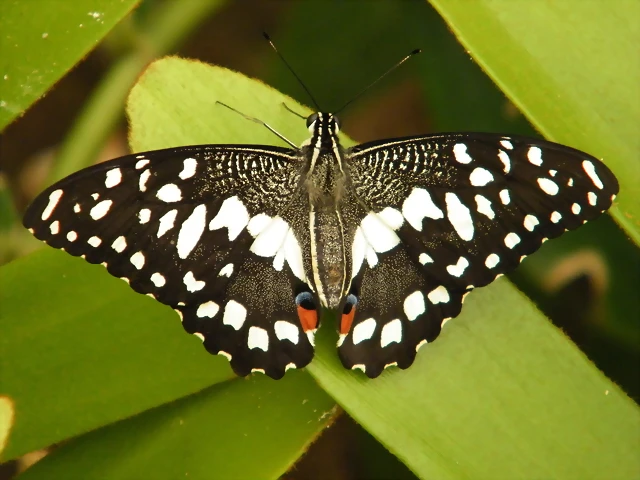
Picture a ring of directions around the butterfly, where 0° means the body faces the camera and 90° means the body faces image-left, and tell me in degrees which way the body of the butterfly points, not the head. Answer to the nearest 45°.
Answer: approximately 180°
